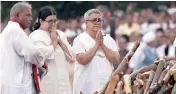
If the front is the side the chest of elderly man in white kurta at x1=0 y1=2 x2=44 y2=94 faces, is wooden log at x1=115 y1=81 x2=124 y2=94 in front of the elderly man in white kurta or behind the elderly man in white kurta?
in front

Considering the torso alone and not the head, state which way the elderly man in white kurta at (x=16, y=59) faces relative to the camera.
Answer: to the viewer's right

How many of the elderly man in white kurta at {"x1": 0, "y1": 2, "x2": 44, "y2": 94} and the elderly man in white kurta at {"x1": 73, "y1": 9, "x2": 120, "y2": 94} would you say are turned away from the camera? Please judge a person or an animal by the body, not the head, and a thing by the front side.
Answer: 0

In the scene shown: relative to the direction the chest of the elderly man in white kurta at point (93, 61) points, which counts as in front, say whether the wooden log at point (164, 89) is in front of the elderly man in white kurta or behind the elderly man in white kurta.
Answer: in front

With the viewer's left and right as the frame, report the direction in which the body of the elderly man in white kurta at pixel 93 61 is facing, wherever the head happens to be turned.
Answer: facing the viewer and to the right of the viewer

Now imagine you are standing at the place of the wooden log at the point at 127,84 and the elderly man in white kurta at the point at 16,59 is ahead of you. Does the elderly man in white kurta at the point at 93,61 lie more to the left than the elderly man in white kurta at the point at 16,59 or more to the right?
right

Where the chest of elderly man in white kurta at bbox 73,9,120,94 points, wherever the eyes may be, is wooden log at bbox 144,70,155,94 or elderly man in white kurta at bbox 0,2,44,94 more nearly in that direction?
the wooden log

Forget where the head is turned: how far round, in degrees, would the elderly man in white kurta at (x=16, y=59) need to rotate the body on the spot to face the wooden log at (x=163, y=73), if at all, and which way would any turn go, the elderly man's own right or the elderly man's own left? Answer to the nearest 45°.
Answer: approximately 45° to the elderly man's own right

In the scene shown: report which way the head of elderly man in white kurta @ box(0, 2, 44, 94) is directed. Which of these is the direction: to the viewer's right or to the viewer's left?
to the viewer's right
